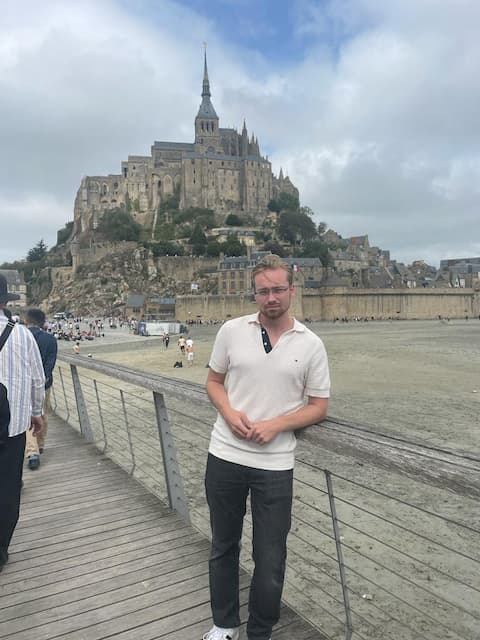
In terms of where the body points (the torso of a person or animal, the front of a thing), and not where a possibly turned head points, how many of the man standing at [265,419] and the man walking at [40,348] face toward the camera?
1

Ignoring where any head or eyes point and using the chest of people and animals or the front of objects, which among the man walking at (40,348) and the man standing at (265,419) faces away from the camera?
the man walking at (40,348)

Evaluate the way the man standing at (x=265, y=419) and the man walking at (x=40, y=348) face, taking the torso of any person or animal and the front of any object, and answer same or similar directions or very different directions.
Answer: very different directions

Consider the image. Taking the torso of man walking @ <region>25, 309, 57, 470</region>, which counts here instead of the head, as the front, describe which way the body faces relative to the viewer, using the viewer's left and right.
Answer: facing away from the viewer

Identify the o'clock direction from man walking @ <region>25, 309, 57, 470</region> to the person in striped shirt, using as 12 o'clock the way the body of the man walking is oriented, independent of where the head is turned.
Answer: The person in striped shirt is roughly at 6 o'clock from the man walking.

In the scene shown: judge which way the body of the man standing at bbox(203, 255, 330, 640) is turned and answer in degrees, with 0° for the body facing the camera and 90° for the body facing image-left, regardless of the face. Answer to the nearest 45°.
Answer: approximately 0°

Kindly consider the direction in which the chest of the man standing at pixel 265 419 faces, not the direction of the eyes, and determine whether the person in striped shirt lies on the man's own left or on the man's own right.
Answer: on the man's own right

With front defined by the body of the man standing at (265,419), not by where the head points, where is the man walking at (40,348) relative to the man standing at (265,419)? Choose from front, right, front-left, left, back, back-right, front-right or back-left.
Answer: back-right
